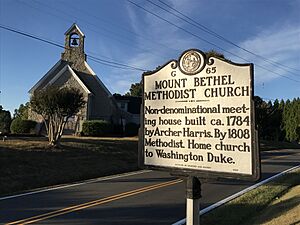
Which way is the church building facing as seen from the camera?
toward the camera

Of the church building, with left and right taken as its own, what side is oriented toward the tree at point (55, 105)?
front

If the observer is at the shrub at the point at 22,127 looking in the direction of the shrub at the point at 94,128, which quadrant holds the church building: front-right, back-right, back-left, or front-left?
front-left

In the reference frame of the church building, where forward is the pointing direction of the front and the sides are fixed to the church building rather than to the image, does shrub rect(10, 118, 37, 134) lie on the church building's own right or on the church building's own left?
on the church building's own right

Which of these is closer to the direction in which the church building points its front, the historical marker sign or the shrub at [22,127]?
the historical marker sign

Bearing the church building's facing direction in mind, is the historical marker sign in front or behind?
in front

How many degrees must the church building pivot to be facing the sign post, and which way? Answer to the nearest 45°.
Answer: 0° — it already faces it
